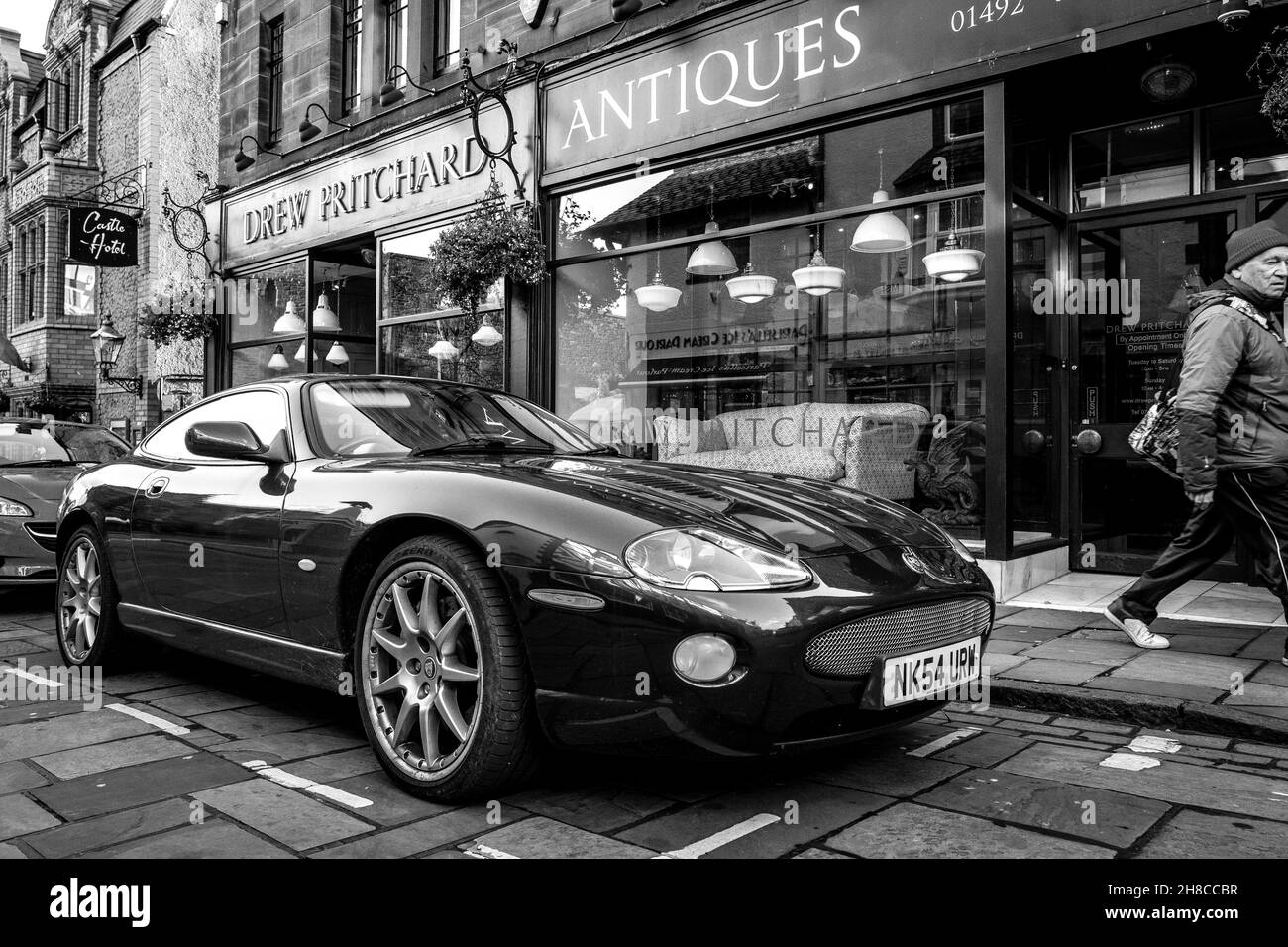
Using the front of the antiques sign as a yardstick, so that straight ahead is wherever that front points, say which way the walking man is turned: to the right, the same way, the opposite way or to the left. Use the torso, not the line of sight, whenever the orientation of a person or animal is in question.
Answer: to the left

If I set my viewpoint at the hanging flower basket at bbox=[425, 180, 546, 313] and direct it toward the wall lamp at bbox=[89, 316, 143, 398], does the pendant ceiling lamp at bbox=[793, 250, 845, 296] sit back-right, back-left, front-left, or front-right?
back-right

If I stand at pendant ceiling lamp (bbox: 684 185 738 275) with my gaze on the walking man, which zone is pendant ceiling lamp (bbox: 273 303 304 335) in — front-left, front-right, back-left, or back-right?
back-right

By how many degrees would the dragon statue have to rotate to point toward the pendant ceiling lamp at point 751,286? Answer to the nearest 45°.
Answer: approximately 45° to its right

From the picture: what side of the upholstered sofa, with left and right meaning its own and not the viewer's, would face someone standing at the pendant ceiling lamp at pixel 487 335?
right

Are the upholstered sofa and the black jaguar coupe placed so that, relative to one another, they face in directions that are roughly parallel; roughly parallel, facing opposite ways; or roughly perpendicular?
roughly perpendicular

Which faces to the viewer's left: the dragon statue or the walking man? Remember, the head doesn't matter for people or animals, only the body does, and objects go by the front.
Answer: the dragon statue

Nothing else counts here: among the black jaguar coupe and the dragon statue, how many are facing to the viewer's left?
1

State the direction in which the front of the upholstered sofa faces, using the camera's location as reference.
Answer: facing the viewer and to the left of the viewer

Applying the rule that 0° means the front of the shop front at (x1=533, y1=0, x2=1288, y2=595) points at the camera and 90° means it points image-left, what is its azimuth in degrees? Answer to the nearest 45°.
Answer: approximately 45°

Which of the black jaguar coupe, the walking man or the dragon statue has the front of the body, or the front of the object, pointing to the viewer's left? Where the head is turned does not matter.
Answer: the dragon statue

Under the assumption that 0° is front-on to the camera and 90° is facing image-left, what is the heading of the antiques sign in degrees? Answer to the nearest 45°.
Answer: approximately 45°

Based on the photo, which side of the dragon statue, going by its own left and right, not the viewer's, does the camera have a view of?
left
